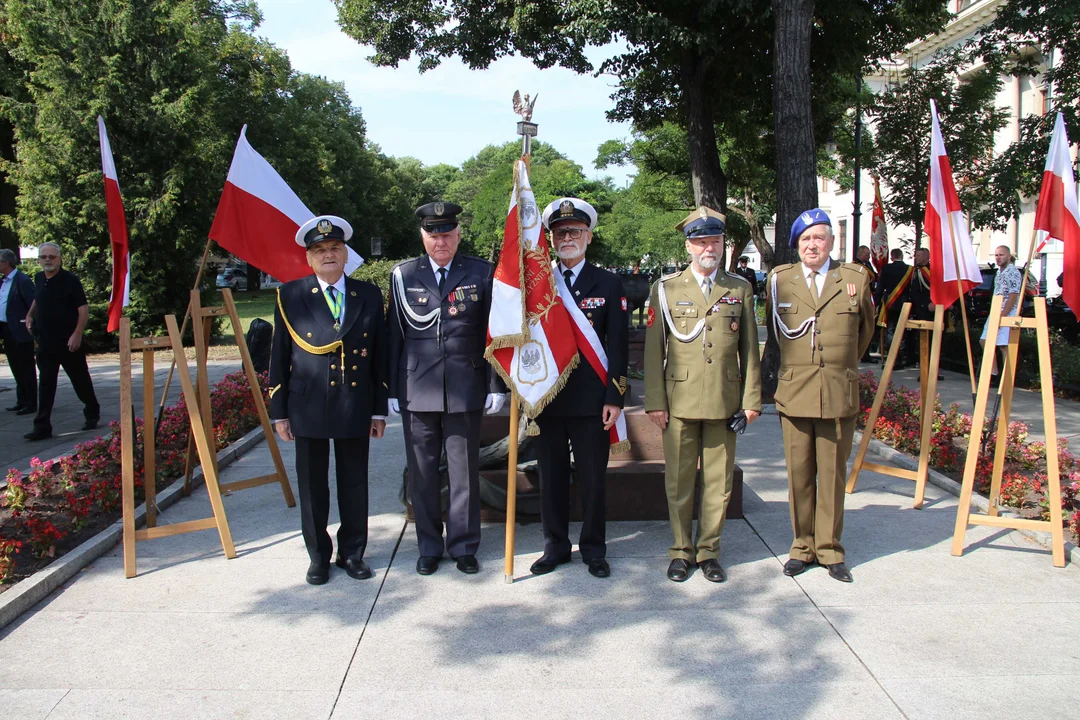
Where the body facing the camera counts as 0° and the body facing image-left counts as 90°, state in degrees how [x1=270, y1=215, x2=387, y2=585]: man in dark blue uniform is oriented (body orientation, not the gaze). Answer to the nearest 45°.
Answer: approximately 0°

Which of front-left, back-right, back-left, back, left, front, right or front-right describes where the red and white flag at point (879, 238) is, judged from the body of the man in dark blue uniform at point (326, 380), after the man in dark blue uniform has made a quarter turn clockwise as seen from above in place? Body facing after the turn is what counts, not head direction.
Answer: back-right

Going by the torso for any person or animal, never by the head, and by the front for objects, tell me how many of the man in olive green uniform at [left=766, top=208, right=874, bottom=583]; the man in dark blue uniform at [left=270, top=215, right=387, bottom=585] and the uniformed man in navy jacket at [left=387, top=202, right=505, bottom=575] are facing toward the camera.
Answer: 3

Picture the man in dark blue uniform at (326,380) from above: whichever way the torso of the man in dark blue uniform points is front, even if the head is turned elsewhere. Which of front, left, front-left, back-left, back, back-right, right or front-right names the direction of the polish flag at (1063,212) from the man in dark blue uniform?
left

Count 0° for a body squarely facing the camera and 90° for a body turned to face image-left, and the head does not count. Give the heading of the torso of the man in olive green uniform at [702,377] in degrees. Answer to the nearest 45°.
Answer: approximately 0°

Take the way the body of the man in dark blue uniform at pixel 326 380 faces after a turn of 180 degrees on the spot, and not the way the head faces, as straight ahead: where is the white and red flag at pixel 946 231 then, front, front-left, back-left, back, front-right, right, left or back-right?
right

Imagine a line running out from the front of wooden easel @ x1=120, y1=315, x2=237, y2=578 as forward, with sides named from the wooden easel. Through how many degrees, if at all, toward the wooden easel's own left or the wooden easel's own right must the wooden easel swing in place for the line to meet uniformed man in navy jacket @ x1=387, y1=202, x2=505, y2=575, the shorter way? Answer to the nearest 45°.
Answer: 0° — it already faces them

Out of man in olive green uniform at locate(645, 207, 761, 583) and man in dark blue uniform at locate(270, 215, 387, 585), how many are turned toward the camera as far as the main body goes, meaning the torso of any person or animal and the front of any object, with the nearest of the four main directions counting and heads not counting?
2

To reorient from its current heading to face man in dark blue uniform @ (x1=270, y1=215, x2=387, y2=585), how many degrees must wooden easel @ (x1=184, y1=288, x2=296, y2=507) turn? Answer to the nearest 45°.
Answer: approximately 45° to its right

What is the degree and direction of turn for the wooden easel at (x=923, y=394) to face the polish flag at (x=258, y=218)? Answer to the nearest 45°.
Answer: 0° — it already faces it

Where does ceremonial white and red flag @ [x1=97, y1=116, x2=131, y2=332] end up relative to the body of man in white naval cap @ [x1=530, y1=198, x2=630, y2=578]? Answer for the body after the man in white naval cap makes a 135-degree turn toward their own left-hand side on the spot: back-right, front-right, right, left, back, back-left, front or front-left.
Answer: back-left
